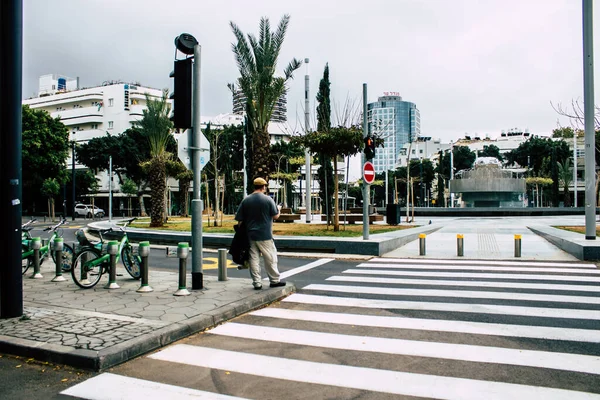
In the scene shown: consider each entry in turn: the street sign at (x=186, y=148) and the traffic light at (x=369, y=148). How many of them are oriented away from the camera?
1

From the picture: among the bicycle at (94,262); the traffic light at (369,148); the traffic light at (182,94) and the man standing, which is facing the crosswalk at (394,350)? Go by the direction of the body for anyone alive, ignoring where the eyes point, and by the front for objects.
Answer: the traffic light at (369,148)

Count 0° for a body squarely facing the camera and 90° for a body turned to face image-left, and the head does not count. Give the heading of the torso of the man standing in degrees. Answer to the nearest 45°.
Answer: approximately 225°

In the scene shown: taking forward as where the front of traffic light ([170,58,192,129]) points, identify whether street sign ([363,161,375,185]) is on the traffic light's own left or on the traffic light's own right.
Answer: on the traffic light's own right

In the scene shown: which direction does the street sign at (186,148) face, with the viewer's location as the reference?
facing away from the viewer

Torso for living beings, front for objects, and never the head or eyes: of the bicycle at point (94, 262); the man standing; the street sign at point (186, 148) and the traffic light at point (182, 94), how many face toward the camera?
0

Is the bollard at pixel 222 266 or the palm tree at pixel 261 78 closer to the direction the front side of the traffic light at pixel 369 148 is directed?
the bollard

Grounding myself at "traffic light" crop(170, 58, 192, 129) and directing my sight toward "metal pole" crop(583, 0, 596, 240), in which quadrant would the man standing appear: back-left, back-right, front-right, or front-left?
front-right

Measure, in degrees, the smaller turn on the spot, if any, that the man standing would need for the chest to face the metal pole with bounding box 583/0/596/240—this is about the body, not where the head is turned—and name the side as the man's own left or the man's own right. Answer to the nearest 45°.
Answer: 0° — they already face it

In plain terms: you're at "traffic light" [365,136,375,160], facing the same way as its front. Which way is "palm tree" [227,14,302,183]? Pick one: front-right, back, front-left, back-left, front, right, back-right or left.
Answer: back-right

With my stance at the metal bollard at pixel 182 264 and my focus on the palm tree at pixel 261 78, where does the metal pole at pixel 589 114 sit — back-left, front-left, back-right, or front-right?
front-right

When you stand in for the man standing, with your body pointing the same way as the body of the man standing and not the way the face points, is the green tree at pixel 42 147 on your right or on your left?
on your left

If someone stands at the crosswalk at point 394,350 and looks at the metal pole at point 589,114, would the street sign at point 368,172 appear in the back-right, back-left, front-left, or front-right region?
front-left

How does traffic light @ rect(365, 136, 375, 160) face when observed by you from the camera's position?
facing the viewer
